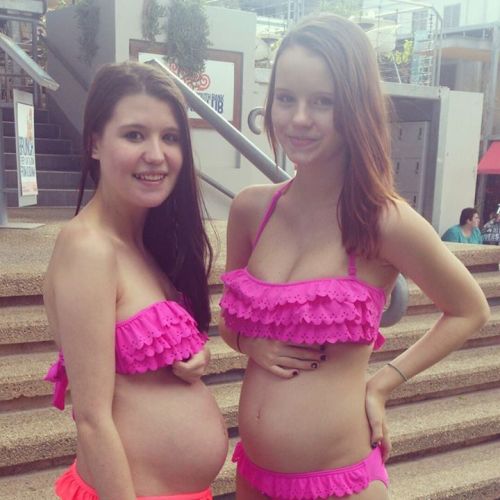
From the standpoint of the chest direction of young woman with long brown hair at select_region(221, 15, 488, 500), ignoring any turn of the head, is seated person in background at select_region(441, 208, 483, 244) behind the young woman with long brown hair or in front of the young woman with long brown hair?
behind

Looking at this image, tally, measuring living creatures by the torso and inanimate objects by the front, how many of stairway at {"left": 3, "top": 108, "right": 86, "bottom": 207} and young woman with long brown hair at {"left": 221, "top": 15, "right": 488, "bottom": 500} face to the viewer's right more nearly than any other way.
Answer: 0

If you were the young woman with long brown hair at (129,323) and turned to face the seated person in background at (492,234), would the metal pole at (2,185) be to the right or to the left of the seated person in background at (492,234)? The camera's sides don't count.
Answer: left

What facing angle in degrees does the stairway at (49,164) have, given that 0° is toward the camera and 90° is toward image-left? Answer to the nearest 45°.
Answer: approximately 0°

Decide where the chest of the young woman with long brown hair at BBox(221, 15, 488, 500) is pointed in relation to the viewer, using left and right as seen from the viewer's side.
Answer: facing the viewer and to the left of the viewer

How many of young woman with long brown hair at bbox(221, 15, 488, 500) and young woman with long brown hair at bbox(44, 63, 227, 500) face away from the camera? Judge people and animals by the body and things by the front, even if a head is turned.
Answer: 0

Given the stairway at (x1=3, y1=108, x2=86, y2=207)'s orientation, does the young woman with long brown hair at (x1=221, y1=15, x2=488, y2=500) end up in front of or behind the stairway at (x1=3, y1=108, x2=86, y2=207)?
in front

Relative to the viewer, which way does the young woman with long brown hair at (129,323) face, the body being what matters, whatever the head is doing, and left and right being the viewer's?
facing the viewer and to the right of the viewer

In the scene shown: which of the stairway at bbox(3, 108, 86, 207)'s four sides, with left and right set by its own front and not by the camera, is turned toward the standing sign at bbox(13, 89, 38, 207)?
front

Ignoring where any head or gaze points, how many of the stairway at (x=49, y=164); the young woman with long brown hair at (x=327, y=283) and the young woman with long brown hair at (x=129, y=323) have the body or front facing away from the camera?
0

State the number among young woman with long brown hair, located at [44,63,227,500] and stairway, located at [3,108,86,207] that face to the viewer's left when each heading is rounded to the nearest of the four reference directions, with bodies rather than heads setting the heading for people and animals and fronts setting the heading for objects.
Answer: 0
